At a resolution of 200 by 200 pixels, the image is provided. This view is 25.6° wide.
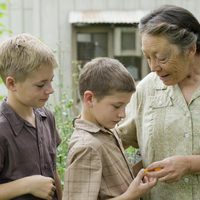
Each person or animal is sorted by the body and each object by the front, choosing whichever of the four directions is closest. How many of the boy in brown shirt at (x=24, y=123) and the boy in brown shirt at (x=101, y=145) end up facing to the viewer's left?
0

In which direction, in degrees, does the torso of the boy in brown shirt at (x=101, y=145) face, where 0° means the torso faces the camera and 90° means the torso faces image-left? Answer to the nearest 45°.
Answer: approximately 270°

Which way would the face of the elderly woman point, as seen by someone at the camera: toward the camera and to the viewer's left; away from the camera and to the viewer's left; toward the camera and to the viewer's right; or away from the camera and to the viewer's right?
toward the camera and to the viewer's left

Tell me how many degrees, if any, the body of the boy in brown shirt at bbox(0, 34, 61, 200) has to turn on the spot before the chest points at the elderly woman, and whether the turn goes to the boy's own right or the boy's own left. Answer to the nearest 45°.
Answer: approximately 45° to the boy's own left

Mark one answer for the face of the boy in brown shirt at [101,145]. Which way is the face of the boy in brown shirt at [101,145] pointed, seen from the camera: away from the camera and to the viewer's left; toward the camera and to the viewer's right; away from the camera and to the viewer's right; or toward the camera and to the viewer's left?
toward the camera and to the viewer's right

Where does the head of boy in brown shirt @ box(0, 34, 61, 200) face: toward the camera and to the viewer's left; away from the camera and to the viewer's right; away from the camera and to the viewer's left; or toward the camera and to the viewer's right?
toward the camera and to the viewer's right
